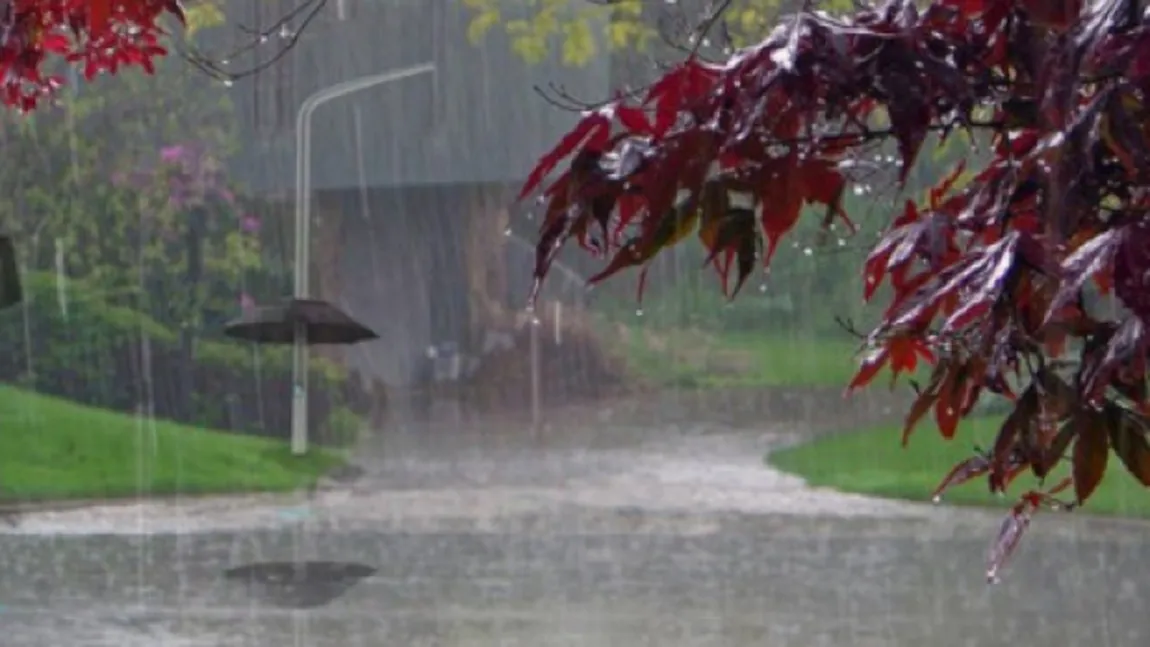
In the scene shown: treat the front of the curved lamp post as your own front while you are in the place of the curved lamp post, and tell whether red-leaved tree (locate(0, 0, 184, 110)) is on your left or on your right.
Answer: on your right

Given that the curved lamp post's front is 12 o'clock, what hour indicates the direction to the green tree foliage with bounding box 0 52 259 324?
The green tree foliage is roughly at 7 o'clock from the curved lamp post.

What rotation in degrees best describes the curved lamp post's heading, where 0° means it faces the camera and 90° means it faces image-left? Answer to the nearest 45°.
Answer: approximately 270°
